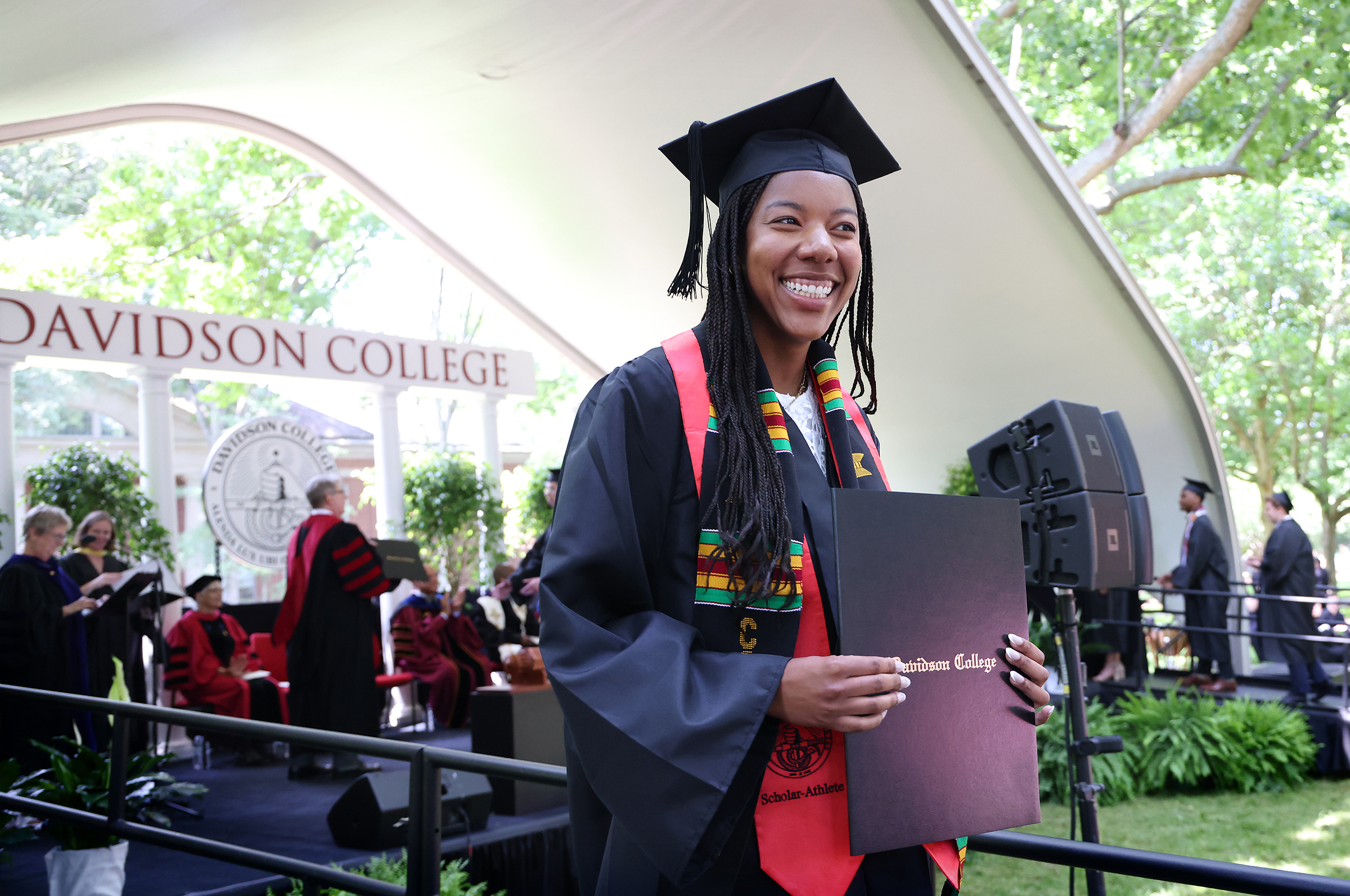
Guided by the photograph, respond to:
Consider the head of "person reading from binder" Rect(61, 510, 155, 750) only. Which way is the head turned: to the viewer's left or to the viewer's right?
to the viewer's right

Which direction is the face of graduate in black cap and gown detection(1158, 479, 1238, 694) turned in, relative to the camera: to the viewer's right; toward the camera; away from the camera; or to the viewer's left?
to the viewer's left

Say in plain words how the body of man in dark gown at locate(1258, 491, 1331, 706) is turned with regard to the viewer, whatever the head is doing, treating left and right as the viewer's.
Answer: facing to the left of the viewer

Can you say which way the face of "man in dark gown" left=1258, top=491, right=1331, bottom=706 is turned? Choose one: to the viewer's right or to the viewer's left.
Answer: to the viewer's left

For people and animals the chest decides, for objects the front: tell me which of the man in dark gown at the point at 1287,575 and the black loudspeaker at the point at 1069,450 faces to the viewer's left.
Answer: the man in dark gown

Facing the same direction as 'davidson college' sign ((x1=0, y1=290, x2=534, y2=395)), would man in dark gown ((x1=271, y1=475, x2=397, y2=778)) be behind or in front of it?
in front

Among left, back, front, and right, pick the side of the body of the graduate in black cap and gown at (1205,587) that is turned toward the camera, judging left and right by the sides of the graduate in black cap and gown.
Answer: left

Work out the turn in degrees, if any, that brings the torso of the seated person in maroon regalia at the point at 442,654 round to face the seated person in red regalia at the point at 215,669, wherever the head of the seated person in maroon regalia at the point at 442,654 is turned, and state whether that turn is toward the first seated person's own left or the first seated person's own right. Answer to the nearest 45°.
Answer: approximately 90° to the first seated person's own right

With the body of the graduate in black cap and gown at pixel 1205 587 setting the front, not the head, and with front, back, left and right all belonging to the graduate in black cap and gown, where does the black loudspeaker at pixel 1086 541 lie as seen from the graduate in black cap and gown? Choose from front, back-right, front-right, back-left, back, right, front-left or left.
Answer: left
